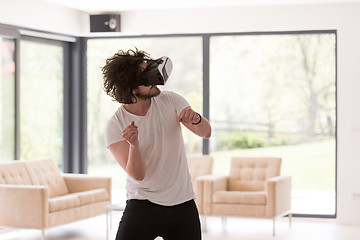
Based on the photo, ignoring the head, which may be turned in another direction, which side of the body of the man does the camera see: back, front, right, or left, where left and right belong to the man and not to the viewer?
front

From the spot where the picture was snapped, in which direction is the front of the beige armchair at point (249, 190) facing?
facing the viewer and to the left of the viewer

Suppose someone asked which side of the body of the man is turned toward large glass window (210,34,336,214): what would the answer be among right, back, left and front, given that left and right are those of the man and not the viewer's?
back

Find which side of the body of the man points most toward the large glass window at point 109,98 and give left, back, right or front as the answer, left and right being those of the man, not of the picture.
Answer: back

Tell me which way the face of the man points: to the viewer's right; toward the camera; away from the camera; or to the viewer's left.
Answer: to the viewer's right

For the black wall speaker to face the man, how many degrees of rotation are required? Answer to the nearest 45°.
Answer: approximately 45° to its right

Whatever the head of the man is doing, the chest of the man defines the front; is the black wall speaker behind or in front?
behind

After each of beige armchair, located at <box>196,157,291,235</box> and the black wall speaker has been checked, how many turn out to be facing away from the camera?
0
